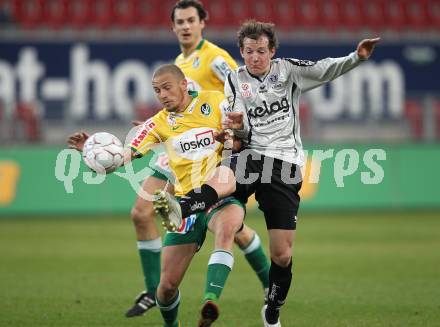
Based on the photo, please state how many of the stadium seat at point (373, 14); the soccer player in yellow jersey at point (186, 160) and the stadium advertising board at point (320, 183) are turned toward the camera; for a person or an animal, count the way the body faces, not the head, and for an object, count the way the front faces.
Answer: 3

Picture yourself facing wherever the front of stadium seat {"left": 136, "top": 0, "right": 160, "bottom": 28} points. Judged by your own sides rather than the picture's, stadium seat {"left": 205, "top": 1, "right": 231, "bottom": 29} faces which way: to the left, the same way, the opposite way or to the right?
the same way

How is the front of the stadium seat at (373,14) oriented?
toward the camera

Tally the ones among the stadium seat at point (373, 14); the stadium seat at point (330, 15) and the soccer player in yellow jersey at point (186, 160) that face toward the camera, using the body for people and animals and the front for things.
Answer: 3

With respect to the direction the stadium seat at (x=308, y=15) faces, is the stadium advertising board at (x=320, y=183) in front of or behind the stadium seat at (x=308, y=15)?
in front

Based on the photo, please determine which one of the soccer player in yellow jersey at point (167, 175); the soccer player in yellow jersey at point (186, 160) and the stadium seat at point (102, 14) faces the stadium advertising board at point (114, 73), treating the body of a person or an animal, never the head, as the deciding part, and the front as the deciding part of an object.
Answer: the stadium seat

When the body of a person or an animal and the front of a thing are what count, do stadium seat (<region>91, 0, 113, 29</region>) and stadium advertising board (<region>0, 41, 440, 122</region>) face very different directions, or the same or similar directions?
same or similar directions

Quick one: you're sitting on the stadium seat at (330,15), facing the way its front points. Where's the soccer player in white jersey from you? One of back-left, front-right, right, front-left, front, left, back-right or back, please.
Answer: front

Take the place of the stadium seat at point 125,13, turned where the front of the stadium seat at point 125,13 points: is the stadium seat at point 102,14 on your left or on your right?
on your right

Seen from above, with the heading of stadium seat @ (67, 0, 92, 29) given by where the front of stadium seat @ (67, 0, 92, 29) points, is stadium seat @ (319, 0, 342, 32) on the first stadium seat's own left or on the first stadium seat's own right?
on the first stadium seat's own left

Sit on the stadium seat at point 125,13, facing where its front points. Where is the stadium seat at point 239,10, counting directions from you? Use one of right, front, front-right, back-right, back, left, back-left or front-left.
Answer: left

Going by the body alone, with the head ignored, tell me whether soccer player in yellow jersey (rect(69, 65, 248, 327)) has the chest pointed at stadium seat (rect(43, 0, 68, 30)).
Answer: no

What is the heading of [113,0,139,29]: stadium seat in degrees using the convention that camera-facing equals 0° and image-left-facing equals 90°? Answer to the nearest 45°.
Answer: approximately 0°

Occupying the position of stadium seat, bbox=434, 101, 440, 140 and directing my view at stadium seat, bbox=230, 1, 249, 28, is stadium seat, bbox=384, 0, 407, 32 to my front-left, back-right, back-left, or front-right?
front-right

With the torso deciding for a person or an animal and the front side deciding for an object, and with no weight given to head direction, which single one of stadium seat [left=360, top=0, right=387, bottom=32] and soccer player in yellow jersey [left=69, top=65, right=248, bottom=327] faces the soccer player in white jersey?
the stadium seat

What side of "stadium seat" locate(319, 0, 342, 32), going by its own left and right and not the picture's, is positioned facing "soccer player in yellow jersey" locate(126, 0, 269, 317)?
front

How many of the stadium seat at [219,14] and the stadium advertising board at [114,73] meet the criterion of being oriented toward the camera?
2

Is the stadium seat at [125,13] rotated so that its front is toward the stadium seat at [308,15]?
no

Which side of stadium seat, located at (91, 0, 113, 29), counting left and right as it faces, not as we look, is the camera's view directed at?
front

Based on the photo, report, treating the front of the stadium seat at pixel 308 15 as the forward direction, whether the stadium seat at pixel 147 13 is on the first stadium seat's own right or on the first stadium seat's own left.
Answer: on the first stadium seat's own right

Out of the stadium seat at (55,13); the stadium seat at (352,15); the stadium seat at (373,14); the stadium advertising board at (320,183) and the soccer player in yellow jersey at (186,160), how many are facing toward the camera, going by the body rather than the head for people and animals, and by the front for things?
5

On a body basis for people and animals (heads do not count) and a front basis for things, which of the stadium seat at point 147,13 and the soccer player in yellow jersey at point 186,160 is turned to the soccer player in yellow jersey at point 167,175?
the stadium seat

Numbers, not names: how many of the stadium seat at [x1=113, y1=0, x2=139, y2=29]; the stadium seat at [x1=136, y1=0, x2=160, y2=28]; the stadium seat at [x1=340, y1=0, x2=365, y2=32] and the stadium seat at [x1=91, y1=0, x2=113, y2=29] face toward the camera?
4

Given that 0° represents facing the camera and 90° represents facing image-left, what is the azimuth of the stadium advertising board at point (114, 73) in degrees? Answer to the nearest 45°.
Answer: approximately 0°
